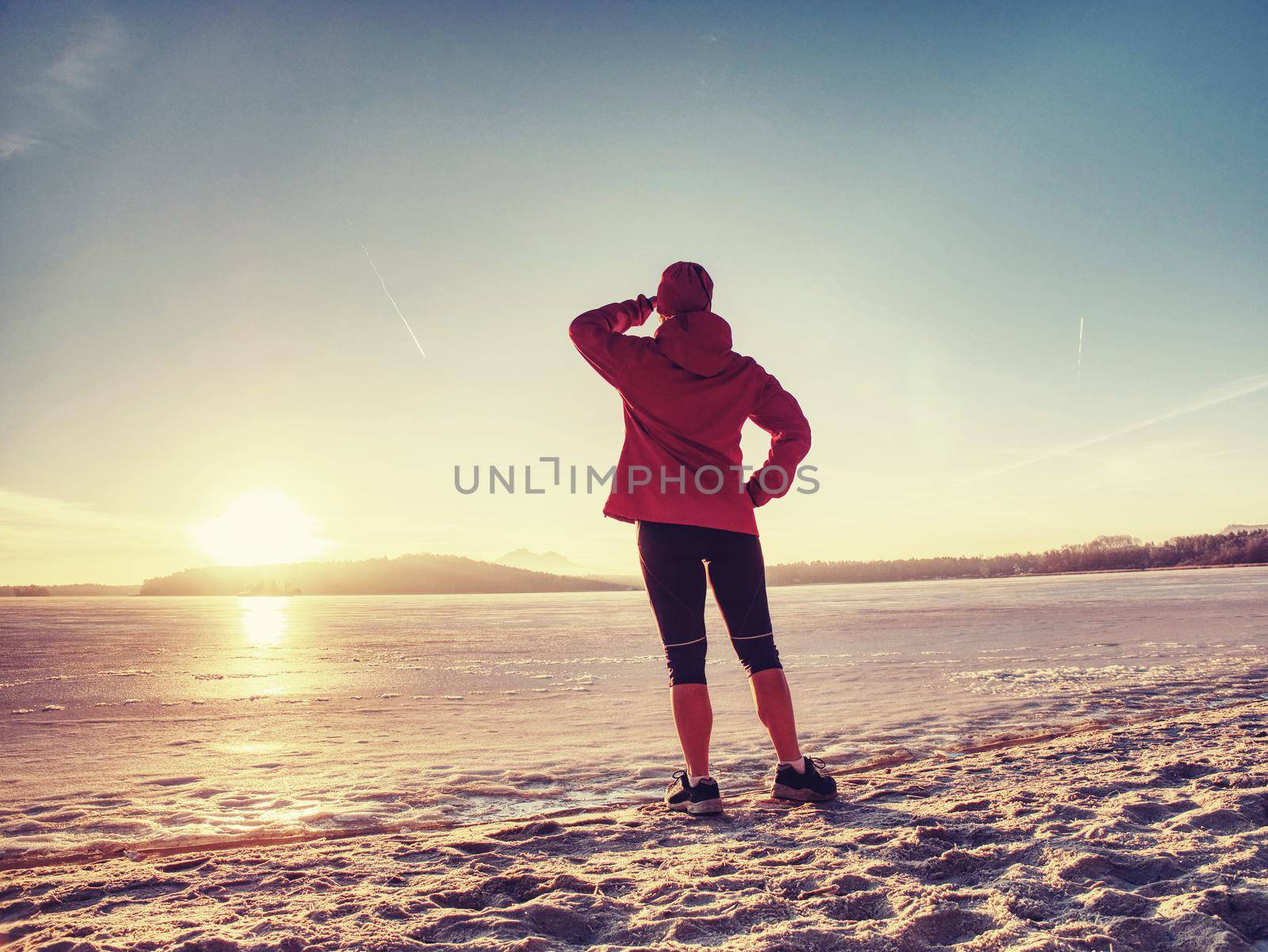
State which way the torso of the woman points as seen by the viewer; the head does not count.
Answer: away from the camera

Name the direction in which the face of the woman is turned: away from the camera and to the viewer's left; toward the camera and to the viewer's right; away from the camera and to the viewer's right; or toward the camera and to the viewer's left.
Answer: away from the camera and to the viewer's left
